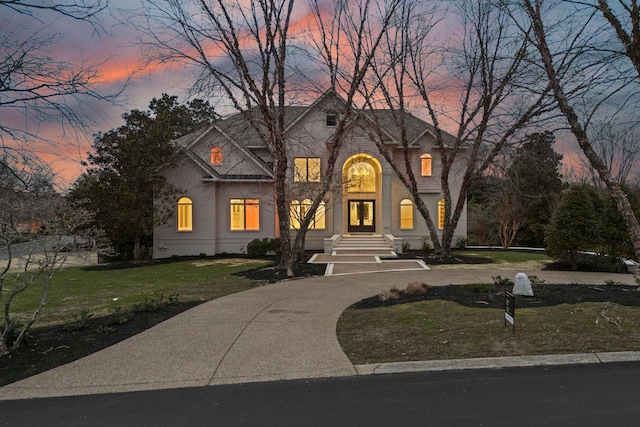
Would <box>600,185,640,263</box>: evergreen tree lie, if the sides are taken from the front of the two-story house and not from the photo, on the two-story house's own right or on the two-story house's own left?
on the two-story house's own left

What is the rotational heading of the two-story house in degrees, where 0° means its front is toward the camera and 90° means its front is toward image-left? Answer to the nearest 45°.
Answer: approximately 0°

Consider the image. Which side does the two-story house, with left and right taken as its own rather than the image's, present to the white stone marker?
front

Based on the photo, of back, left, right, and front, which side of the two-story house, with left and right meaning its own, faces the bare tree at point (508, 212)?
left

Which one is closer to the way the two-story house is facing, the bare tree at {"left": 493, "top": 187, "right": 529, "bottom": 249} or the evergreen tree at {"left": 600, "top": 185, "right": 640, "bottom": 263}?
the evergreen tree

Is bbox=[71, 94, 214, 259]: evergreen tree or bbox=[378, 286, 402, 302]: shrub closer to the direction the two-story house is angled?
the shrub

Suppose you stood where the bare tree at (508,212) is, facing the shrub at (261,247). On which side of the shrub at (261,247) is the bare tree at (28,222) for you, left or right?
left

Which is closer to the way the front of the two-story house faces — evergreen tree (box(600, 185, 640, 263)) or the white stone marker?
the white stone marker

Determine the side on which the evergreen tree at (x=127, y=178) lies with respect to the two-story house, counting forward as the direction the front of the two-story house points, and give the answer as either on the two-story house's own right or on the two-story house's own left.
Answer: on the two-story house's own right

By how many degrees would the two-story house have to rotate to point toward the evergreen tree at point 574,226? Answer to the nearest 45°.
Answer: approximately 45° to its left
